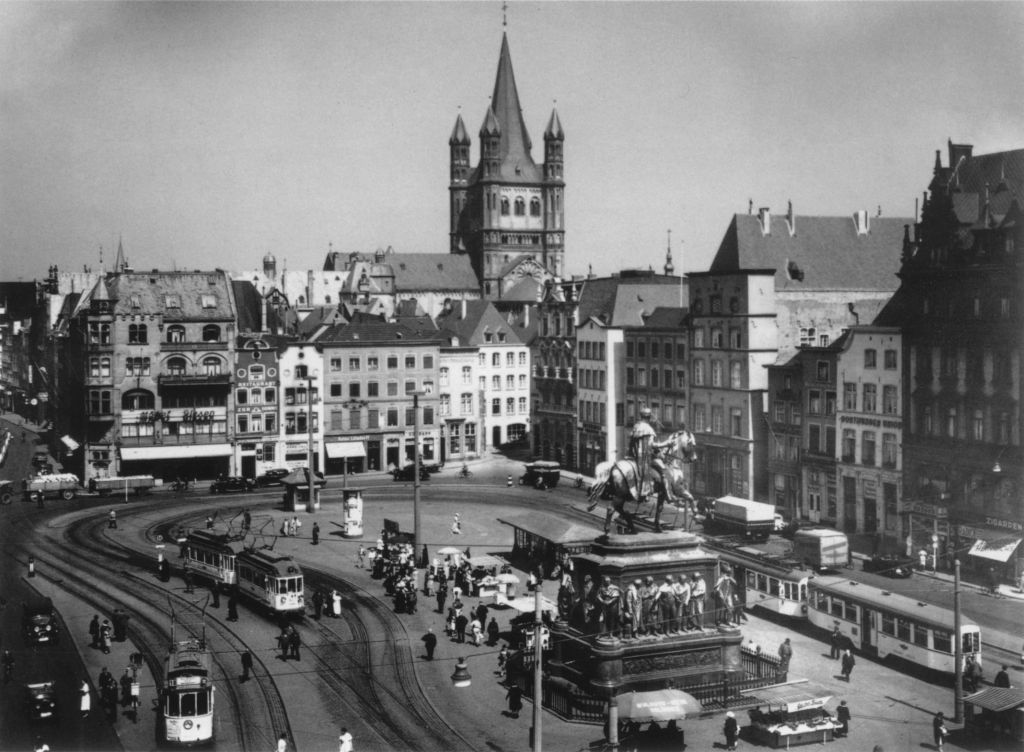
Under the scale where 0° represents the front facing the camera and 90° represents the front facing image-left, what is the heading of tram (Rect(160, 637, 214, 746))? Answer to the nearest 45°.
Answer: approximately 0°

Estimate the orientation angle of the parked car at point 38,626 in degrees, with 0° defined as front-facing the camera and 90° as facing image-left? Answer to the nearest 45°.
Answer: approximately 0°

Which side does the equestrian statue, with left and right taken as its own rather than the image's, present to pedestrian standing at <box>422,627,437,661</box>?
back

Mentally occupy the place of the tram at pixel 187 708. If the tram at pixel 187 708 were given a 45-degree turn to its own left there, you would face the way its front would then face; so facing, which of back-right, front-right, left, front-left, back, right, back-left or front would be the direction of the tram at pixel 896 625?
front-left

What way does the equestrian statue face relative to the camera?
to the viewer's right

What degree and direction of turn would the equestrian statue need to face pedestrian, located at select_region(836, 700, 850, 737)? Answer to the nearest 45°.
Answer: approximately 45° to its right

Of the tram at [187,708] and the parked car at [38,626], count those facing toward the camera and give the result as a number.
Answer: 2

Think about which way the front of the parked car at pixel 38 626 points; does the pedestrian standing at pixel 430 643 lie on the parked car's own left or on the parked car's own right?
on the parked car's own left

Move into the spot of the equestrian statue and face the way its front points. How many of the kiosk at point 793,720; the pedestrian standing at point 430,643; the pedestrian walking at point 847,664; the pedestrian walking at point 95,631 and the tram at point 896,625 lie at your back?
2

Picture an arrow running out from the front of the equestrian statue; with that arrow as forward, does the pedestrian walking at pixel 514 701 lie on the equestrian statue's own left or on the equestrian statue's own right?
on the equestrian statue's own right

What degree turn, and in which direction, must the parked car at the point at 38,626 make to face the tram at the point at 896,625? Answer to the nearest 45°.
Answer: approximately 45° to its left

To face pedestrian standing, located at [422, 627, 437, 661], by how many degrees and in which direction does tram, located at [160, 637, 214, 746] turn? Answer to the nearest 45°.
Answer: approximately 135° to its left

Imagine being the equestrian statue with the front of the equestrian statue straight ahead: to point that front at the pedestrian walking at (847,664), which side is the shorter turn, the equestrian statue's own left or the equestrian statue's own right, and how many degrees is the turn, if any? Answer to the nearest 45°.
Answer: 0° — it already faces them

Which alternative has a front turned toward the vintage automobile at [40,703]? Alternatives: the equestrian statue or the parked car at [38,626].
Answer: the parked car

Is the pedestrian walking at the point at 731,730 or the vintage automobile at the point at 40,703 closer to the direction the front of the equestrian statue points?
the pedestrian walking
